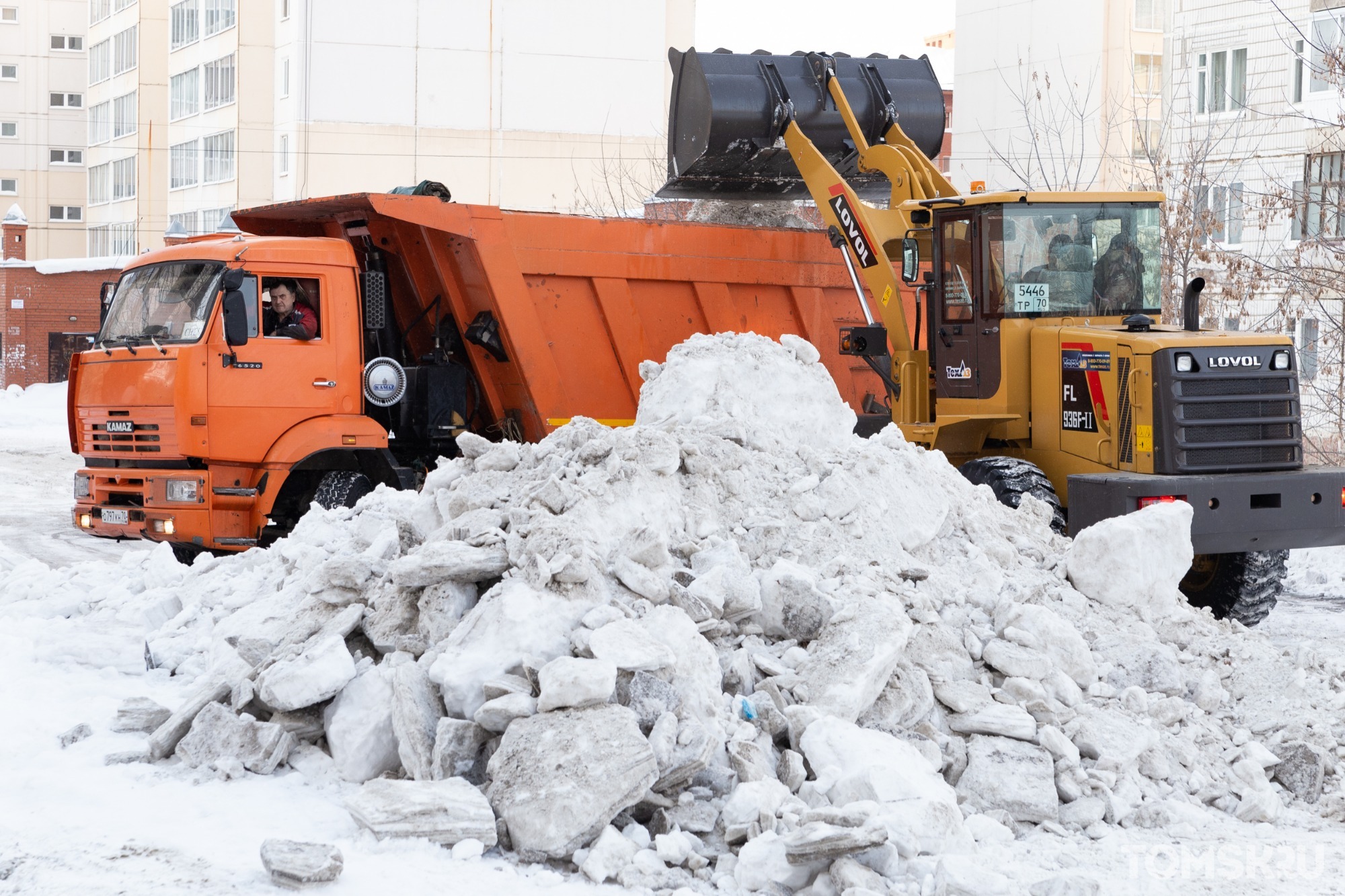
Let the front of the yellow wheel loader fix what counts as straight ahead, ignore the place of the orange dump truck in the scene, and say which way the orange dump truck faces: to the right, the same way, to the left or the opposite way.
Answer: to the left

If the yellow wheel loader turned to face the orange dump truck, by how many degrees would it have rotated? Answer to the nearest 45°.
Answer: approximately 45° to its left

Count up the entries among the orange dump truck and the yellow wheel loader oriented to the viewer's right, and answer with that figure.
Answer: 0

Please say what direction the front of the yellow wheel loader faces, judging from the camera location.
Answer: facing away from the viewer and to the left of the viewer

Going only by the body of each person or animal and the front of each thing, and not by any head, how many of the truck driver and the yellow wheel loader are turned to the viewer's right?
0

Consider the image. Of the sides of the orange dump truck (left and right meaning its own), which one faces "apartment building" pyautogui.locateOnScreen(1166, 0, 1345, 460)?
back

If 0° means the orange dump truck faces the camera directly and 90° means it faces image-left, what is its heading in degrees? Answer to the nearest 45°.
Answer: approximately 45°

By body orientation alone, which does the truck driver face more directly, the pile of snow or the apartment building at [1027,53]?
the pile of snow

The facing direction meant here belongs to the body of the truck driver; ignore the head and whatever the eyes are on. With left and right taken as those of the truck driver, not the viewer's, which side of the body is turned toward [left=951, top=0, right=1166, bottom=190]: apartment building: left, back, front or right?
back
